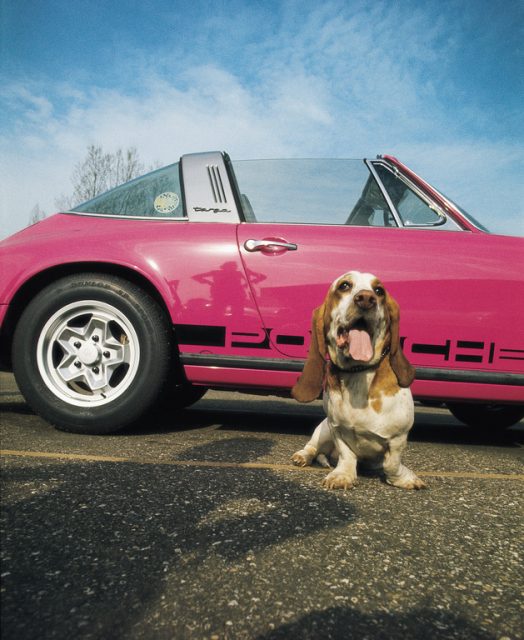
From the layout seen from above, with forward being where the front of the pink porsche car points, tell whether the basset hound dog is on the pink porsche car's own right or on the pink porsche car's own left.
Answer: on the pink porsche car's own right

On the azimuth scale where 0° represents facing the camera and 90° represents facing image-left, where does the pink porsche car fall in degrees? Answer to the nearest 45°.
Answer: approximately 270°
